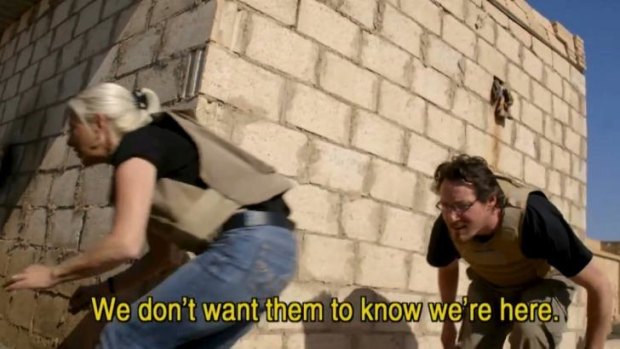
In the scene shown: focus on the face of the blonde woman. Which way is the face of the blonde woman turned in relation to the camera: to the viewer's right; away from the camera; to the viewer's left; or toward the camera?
to the viewer's left

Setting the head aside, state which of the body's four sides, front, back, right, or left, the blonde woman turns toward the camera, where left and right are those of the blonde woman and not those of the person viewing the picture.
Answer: left
